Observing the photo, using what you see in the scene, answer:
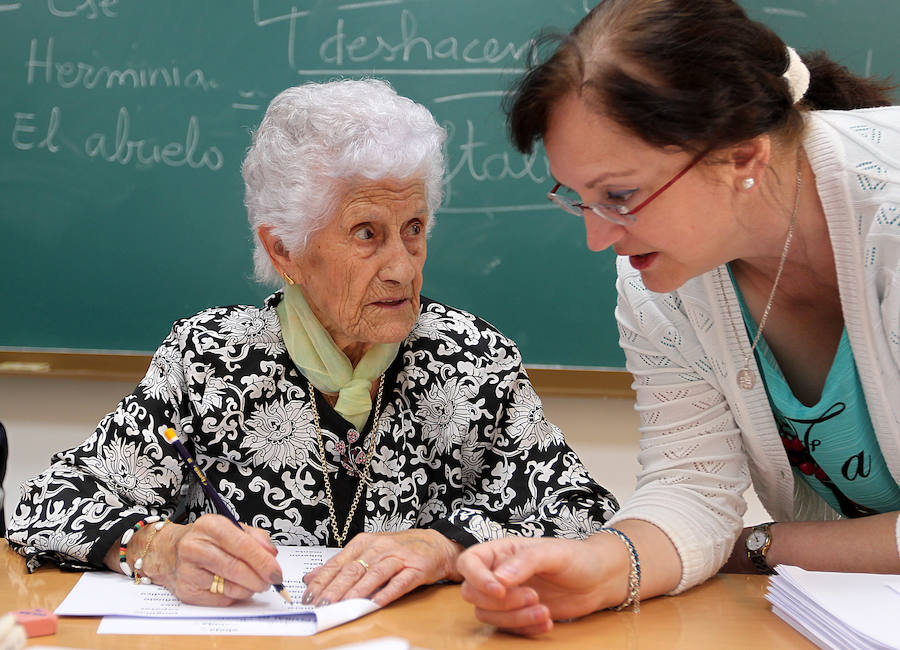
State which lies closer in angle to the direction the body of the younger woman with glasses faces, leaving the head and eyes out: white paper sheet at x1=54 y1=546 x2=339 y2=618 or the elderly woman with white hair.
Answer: the white paper sheet

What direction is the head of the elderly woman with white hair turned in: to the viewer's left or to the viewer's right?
to the viewer's right

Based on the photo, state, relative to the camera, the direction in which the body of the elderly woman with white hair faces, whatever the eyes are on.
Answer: toward the camera

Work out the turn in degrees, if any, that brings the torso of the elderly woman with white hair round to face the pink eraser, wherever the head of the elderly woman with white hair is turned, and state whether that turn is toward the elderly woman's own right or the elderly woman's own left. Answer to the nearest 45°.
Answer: approximately 45° to the elderly woman's own right

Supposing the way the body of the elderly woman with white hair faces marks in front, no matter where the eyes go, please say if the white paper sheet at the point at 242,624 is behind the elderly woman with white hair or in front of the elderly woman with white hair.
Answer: in front

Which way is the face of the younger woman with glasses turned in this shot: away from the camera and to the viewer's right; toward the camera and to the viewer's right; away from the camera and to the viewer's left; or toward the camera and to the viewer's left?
toward the camera and to the viewer's left

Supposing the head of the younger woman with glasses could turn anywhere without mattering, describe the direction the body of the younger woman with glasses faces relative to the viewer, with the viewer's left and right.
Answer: facing the viewer and to the left of the viewer

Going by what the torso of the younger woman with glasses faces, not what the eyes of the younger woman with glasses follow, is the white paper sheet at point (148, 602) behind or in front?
in front

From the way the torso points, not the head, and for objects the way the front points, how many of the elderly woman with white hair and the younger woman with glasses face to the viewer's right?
0
